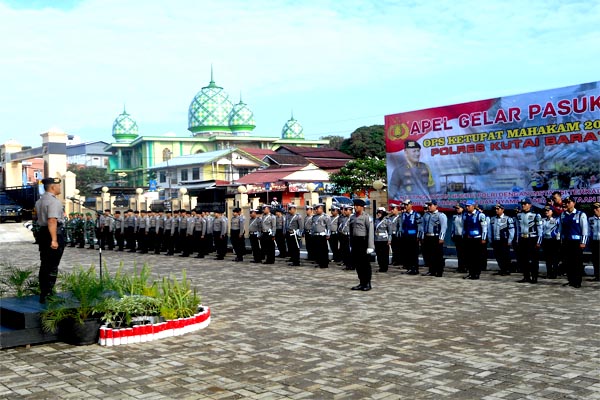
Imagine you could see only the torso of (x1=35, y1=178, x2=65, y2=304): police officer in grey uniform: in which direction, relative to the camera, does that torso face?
to the viewer's right

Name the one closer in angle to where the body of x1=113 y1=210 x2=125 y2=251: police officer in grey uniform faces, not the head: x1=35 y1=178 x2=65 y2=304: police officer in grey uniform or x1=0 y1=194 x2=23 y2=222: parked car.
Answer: the police officer in grey uniform

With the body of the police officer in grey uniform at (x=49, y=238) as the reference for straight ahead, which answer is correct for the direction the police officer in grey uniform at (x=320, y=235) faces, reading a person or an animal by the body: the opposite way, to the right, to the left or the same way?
the opposite way

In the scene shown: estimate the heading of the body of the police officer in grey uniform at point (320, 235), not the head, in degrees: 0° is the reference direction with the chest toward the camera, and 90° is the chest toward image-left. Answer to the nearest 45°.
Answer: approximately 45°

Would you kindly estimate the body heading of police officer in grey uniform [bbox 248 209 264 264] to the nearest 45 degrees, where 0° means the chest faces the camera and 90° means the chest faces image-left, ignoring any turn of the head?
approximately 45°
